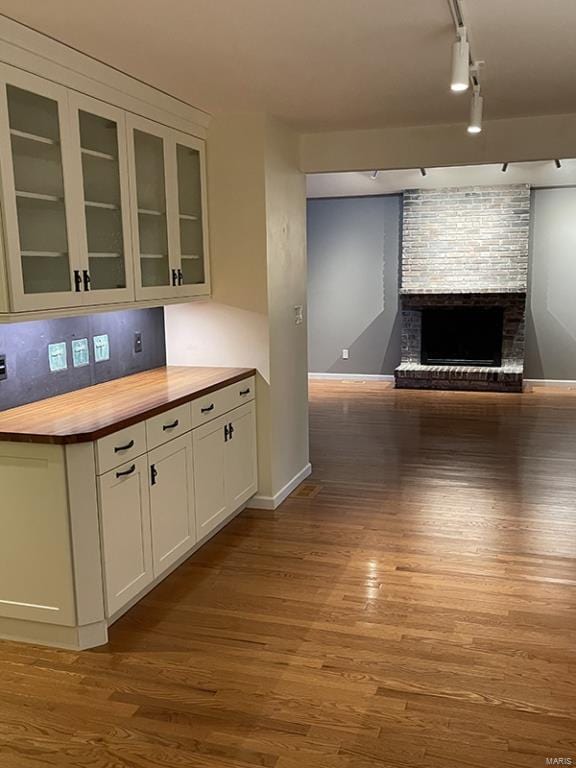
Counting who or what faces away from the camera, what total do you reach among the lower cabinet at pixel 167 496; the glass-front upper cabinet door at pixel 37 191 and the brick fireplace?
0

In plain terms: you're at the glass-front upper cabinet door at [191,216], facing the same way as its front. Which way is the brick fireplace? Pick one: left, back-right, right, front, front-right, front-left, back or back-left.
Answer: left

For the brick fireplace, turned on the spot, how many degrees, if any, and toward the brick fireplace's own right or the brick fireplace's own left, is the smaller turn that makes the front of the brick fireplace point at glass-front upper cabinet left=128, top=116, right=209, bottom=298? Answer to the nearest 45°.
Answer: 0° — it already faces it

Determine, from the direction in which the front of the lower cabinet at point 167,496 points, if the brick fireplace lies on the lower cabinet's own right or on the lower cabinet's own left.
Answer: on the lower cabinet's own left

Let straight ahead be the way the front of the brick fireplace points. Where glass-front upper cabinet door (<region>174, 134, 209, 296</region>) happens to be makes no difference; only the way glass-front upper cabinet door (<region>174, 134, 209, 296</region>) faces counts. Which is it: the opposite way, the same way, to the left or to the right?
to the left

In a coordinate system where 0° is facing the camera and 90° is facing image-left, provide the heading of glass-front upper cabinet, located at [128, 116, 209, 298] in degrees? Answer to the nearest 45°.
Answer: approximately 315°

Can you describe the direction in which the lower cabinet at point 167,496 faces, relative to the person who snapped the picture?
facing the viewer and to the right of the viewer

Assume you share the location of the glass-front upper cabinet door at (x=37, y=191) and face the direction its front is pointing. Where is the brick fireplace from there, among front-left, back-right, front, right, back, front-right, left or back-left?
left

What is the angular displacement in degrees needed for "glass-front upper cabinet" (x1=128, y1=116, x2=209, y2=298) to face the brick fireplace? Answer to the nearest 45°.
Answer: approximately 90° to its left

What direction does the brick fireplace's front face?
toward the camera

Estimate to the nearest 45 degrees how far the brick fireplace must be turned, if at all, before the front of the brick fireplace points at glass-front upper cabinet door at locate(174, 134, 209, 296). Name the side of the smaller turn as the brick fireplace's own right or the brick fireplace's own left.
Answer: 0° — it already faces it

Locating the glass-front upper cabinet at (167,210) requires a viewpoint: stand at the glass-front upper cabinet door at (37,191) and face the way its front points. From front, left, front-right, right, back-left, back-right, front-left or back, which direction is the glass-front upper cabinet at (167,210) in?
left

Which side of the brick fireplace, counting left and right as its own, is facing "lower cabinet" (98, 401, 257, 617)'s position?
front
